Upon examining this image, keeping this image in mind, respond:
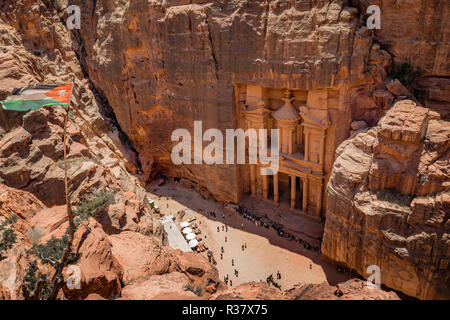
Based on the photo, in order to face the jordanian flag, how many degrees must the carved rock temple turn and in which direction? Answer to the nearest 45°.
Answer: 0° — it already faces it

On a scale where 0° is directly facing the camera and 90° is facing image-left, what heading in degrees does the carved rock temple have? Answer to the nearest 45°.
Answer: approximately 45°
